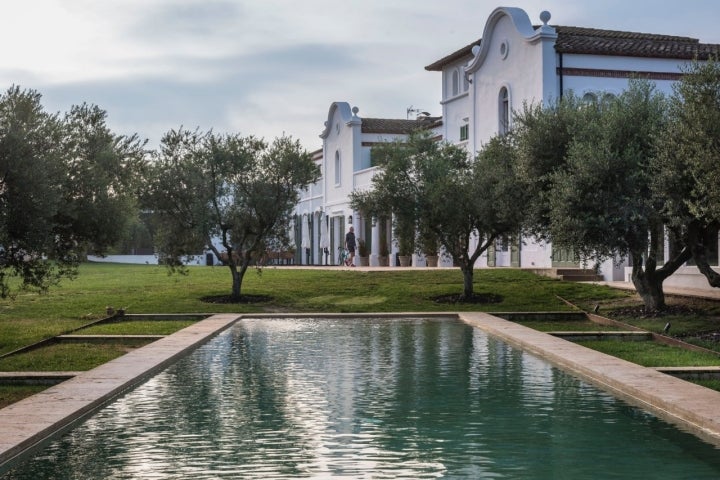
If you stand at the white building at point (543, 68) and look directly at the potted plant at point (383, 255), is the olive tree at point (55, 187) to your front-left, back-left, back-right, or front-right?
front-left

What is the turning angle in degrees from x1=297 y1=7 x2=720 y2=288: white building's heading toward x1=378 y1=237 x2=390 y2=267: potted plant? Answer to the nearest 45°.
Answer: approximately 90° to its right

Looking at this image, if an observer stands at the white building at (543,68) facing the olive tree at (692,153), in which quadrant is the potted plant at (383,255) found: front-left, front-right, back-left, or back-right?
back-right

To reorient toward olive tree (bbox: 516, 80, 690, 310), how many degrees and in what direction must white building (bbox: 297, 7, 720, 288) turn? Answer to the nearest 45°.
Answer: approximately 45° to its left

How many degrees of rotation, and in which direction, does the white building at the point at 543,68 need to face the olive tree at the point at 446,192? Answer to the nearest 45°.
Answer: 0° — it already faces it

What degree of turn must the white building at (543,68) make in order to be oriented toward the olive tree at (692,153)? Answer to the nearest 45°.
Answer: approximately 45° to its left

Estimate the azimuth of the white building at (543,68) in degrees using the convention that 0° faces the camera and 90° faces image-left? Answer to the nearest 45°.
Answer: approximately 45°

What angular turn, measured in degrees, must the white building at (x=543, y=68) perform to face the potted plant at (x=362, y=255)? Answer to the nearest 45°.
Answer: approximately 90° to its right
